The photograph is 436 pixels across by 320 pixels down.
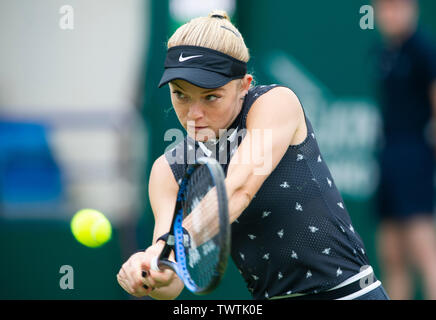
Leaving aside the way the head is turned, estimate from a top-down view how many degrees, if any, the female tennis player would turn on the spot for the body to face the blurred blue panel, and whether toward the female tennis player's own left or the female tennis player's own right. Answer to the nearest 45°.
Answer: approximately 90° to the female tennis player's own right

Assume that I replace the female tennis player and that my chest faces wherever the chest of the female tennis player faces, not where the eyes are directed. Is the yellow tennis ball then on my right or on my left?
on my right

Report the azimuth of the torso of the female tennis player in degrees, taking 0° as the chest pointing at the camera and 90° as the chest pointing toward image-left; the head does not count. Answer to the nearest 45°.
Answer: approximately 45°

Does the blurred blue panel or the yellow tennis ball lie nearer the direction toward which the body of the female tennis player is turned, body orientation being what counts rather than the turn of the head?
the yellow tennis ball

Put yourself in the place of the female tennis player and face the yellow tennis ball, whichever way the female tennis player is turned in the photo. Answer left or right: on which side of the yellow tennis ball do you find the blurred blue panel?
right
